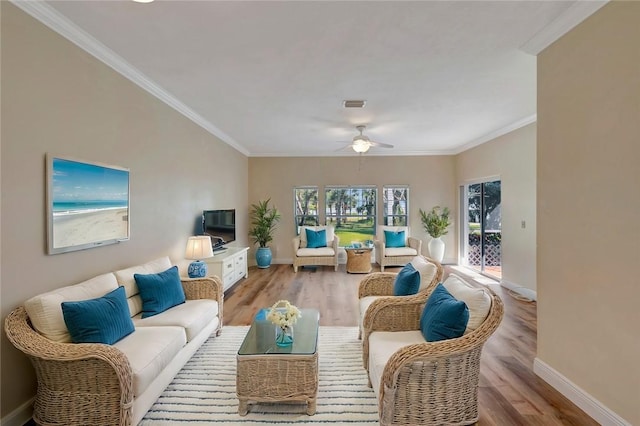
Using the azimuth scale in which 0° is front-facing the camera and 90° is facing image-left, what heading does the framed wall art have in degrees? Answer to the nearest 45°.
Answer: approximately 315°

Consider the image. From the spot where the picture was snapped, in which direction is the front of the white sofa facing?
facing the viewer and to the right of the viewer

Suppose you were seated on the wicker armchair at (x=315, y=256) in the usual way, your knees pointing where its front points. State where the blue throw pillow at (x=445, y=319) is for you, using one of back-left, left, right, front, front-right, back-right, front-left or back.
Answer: front

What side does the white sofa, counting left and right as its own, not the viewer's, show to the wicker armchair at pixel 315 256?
left

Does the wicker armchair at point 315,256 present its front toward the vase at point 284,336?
yes

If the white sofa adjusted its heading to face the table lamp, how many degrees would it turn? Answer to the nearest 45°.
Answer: approximately 90° to its left

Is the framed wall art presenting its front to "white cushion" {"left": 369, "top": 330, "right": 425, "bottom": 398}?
yes

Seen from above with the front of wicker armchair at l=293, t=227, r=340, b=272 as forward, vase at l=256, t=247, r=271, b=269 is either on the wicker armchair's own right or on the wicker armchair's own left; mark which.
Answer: on the wicker armchair's own right

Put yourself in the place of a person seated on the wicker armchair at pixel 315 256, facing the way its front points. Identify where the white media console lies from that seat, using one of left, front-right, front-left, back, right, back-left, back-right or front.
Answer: front-right

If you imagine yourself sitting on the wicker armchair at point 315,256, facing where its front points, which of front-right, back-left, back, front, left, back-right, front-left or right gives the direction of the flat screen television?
front-right

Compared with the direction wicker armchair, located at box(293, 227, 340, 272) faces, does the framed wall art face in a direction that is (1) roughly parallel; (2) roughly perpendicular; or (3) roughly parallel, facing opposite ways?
roughly perpendicular

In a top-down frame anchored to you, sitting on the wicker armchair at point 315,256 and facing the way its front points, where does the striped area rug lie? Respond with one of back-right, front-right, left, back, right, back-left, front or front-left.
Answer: front

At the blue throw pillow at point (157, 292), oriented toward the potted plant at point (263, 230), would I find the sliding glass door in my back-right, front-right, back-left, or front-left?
front-right

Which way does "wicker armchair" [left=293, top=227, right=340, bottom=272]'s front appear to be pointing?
toward the camera
